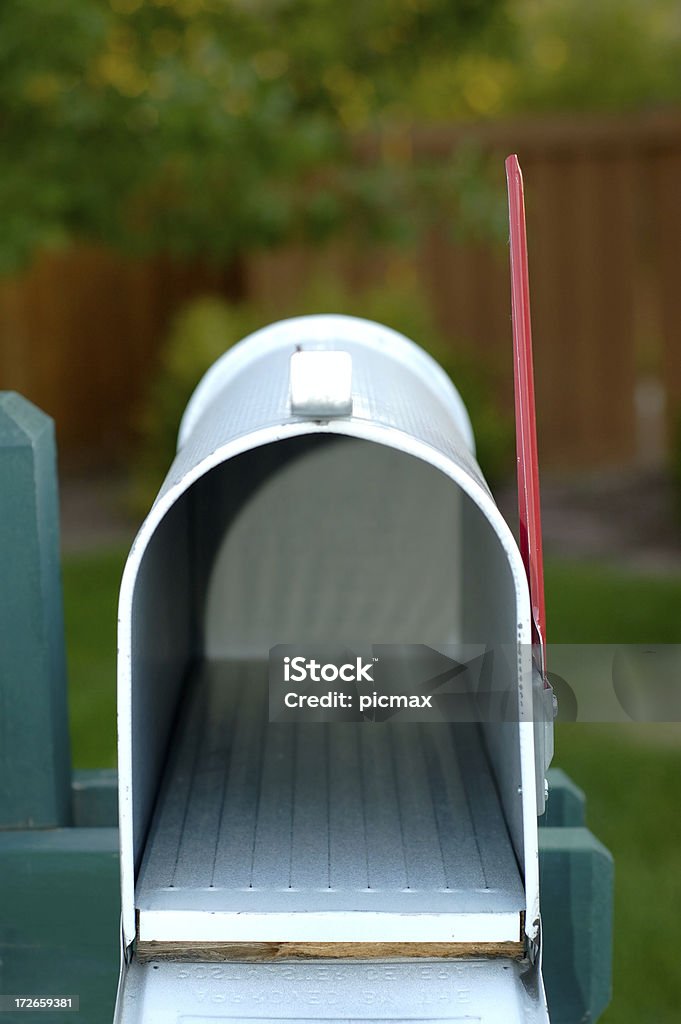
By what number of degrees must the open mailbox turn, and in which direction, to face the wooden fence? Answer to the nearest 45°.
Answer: approximately 180°

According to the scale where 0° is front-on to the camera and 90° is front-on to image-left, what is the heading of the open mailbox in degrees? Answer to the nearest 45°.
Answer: approximately 0°
